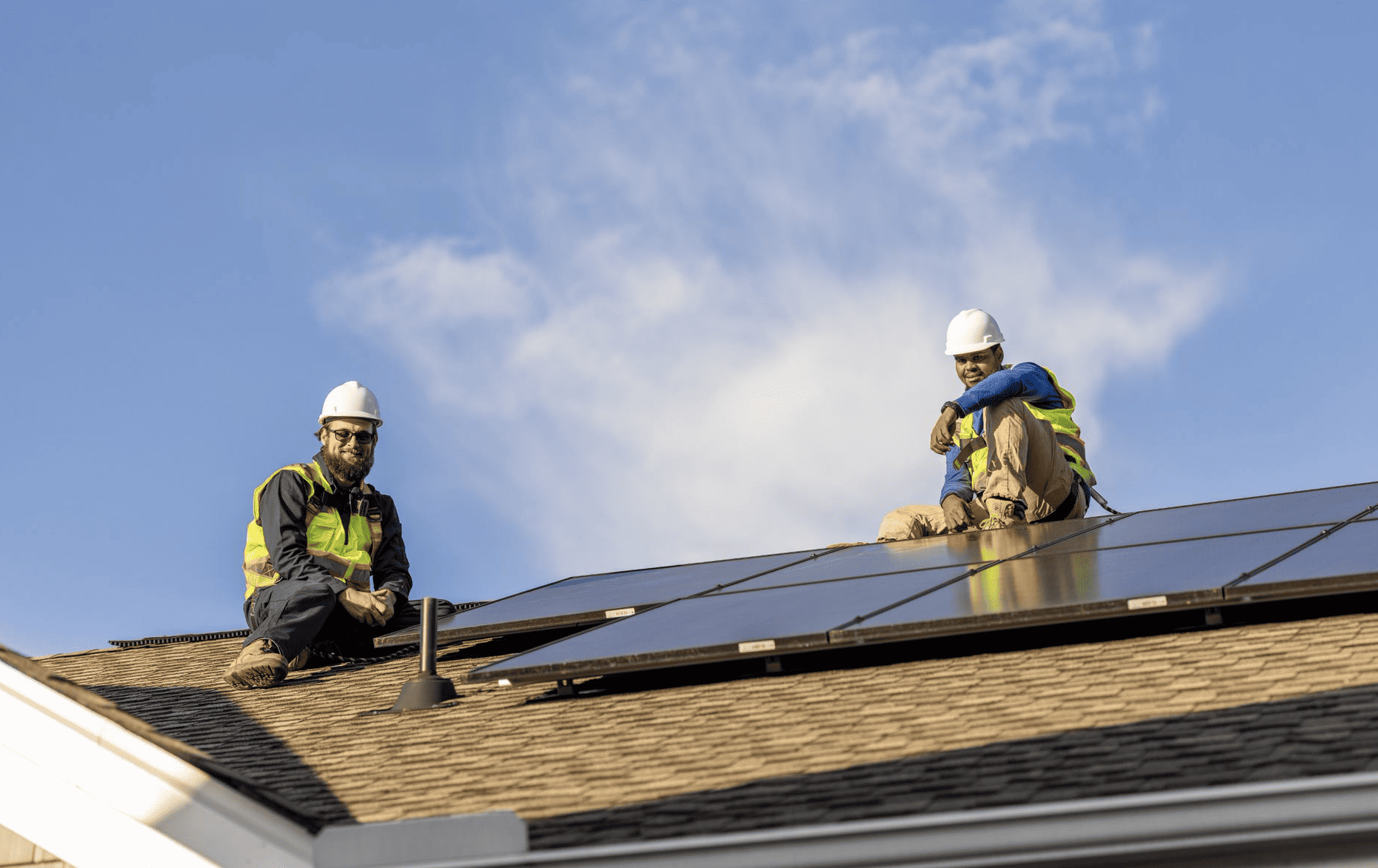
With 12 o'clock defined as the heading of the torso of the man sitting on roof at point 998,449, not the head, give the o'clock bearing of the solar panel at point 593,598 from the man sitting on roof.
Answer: The solar panel is roughly at 1 o'clock from the man sitting on roof.

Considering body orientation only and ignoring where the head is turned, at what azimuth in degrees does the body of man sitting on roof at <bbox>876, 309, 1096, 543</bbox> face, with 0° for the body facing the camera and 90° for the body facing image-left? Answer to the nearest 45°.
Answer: approximately 45°

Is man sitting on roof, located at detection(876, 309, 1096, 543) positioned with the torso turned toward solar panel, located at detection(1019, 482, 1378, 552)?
no

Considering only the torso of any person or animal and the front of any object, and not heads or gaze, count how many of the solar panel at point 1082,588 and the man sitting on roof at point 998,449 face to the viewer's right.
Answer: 0

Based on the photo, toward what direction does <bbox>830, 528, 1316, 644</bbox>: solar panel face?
toward the camera

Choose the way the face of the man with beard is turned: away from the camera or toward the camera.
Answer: toward the camera

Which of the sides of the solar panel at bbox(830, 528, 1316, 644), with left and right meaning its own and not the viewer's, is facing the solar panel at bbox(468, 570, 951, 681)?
right

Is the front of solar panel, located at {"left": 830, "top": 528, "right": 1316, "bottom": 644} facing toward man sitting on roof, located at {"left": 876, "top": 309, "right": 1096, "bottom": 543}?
no

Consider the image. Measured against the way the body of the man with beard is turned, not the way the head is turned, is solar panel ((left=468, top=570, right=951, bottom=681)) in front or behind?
in front

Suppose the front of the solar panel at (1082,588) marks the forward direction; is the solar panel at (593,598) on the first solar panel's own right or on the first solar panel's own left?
on the first solar panel's own right

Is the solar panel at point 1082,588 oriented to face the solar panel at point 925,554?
no
